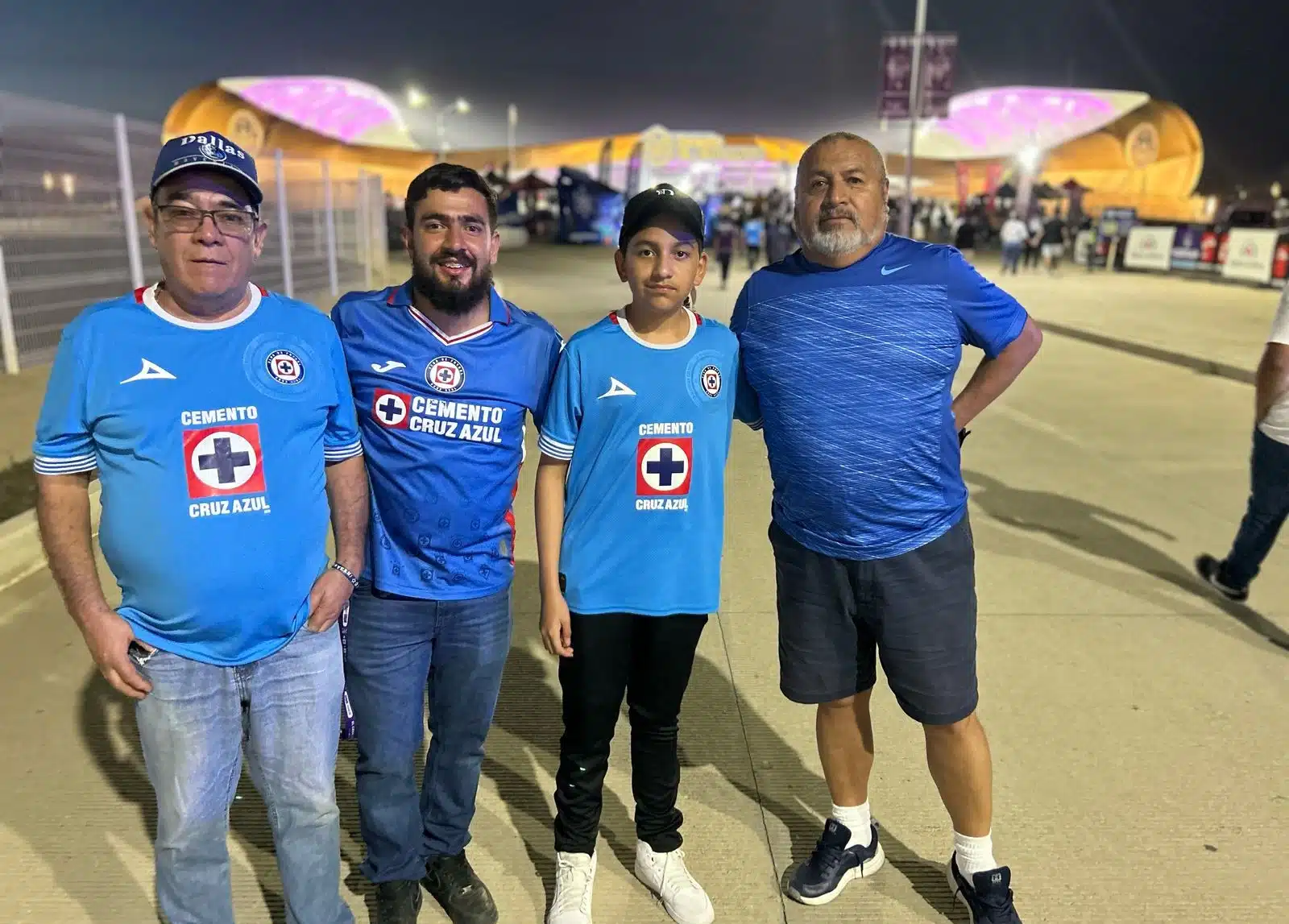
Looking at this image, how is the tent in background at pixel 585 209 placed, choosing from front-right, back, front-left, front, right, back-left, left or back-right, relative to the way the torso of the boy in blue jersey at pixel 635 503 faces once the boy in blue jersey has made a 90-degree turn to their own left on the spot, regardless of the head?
left

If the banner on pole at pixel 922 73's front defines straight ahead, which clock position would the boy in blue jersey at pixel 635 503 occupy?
The boy in blue jersey is roughly at 12 o'clock from the banner on pole.

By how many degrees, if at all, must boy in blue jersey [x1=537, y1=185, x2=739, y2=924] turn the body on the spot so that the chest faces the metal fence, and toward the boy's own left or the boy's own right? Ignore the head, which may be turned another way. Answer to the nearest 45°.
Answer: approximately 135° to the boy's own right

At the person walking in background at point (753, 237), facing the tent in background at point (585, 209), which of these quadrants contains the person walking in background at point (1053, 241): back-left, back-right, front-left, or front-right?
back-right

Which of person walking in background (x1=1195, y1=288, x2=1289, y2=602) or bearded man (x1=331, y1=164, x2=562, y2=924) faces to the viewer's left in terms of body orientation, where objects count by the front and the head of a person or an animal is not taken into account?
the person walking in background
